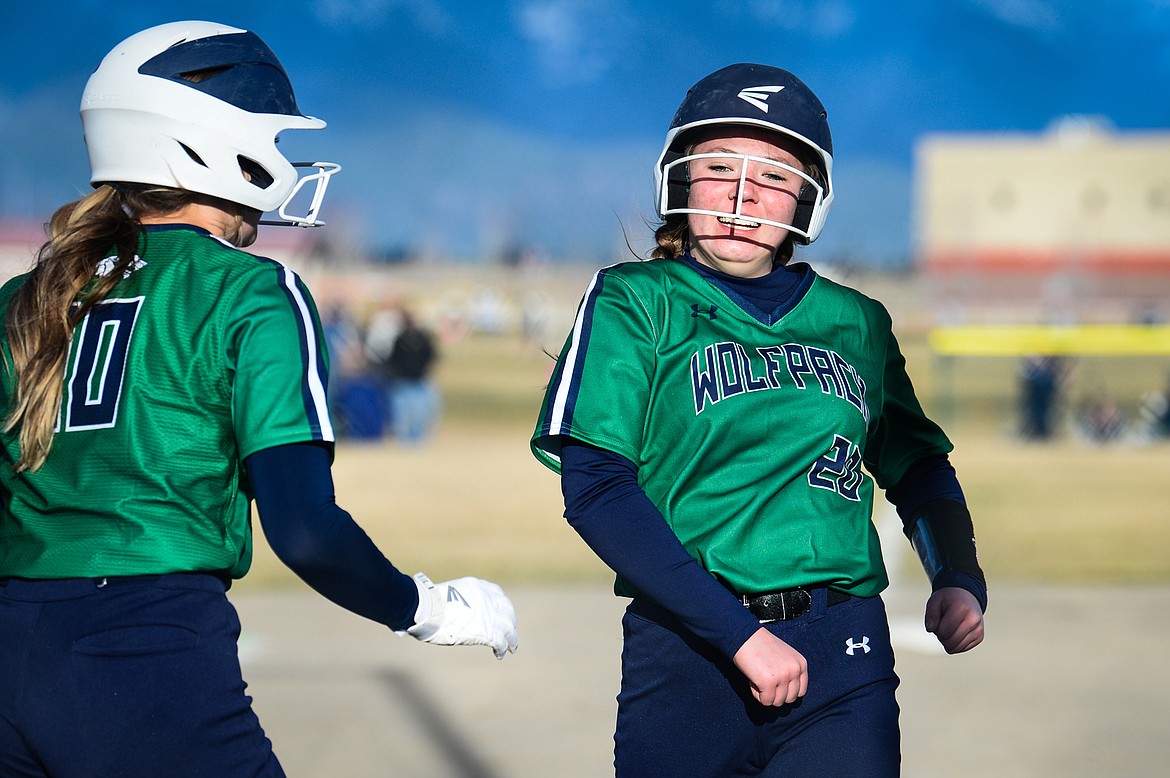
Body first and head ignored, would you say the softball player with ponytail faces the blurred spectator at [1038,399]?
yes

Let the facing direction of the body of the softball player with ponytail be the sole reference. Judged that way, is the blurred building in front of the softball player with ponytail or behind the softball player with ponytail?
in front

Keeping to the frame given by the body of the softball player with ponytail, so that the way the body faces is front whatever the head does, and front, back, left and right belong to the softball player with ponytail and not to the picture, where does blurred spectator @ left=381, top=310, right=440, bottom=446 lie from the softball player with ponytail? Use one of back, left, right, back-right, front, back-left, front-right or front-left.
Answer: front-left

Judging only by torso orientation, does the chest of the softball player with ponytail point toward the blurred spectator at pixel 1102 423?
yes

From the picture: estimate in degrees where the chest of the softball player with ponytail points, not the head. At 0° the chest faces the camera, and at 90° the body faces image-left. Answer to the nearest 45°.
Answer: approximately 225°

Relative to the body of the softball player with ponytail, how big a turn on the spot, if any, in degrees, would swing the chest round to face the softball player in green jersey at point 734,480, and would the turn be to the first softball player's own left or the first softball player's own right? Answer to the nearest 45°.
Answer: approximately 45° to the first softball player's own right
